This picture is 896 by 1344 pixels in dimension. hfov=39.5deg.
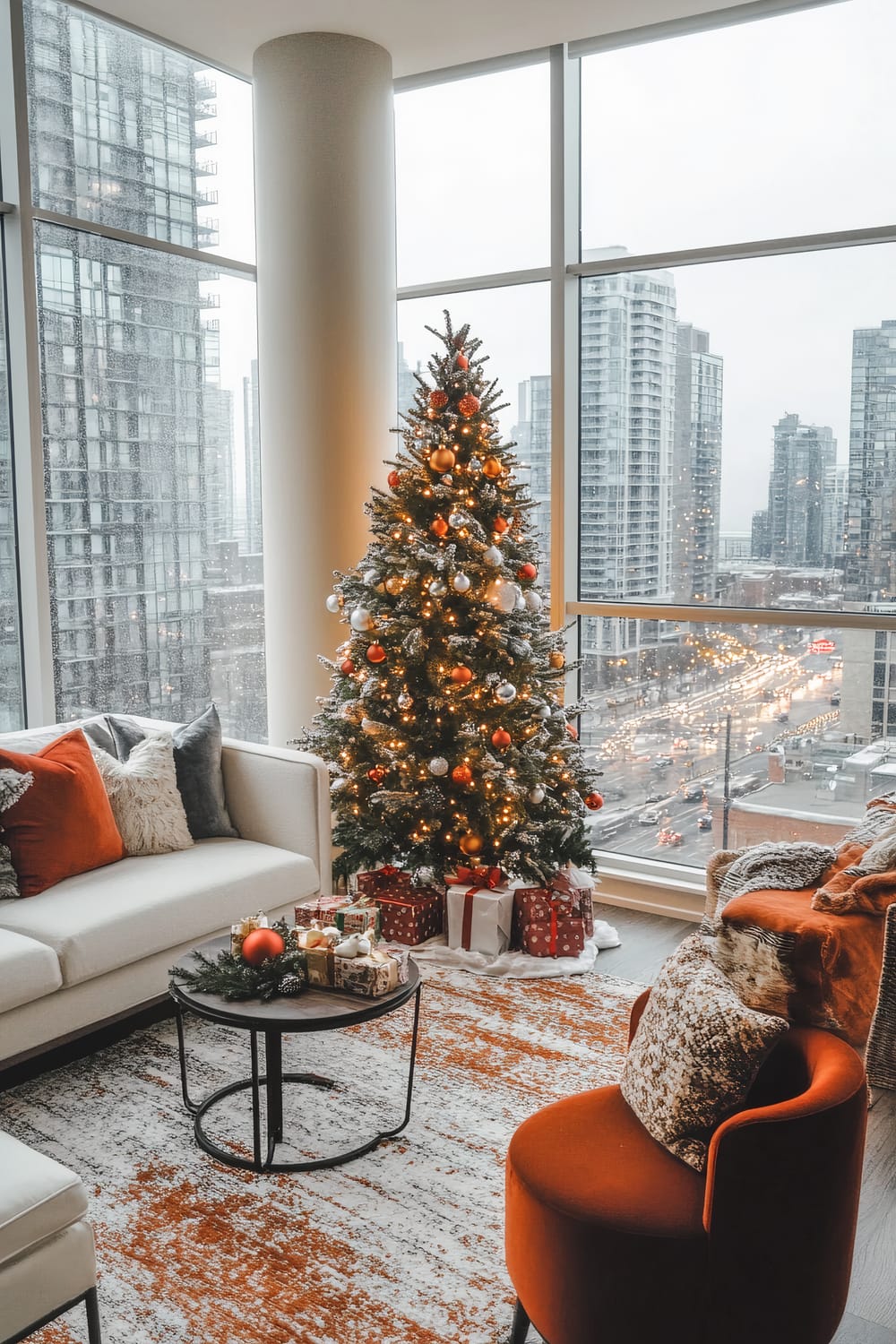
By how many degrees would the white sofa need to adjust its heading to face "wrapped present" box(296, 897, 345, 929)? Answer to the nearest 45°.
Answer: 0° — it already faces it

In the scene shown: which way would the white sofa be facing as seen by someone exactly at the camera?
facing the viewer and to the right of the viewer

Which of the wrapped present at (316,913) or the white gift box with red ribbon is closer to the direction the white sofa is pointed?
the wrapped present

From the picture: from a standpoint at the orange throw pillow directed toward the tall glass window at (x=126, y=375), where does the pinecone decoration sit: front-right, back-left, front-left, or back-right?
back-right

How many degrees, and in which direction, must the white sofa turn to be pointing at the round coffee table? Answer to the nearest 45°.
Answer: approximately 45° to its right

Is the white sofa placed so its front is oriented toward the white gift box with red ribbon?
no

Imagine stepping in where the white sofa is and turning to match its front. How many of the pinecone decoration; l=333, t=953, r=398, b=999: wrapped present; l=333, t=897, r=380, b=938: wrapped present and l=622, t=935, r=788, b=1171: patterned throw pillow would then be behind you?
0

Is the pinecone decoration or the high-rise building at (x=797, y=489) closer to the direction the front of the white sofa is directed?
the pinecone decoration

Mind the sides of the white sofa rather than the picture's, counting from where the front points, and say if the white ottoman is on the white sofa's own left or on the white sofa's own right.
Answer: on the white sofa's own right

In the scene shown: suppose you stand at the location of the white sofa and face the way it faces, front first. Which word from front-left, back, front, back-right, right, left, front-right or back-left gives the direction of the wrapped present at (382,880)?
left

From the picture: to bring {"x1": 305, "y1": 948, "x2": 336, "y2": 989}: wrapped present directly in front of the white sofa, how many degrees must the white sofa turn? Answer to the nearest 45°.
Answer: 0° — it already faces it

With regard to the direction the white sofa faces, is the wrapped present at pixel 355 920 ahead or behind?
ahead
